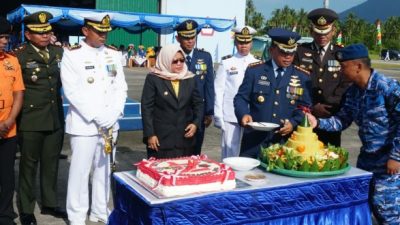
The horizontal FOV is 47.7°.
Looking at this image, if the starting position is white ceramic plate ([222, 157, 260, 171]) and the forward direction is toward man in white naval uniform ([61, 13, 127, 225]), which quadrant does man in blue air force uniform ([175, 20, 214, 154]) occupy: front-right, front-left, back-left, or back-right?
front-right

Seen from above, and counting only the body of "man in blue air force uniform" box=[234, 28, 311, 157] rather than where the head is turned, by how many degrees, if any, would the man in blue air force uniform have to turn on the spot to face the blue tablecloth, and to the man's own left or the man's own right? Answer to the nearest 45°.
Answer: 0° — they already face it

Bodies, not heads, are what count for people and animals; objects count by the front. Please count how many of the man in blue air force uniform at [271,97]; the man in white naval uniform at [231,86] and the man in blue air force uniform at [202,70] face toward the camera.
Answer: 3

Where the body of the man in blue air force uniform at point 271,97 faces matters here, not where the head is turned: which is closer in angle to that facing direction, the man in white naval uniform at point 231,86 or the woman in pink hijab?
the woman in pink hijab

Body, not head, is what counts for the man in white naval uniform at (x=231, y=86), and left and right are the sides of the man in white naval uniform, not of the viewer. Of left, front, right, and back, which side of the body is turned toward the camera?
front

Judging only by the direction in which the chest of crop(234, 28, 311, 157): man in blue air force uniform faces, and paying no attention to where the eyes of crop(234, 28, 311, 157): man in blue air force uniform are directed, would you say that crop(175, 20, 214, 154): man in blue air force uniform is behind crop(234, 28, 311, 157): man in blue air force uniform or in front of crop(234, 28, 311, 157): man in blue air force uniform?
behind

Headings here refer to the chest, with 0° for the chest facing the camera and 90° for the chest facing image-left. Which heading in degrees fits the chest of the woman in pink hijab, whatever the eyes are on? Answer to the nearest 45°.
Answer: approximately 315°

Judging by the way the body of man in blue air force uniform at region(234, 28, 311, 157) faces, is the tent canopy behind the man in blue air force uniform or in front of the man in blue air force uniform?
behind

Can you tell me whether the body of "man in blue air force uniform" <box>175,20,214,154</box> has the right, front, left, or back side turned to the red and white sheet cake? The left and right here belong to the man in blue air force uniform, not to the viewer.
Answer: front

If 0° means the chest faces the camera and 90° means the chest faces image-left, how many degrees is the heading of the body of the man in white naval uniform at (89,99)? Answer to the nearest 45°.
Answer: approximately 315°

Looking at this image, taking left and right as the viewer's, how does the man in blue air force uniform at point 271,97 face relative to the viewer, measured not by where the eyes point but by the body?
facing the viewer

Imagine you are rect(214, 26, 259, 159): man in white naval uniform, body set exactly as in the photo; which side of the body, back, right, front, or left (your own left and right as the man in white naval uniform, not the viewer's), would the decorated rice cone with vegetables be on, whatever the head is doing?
front
